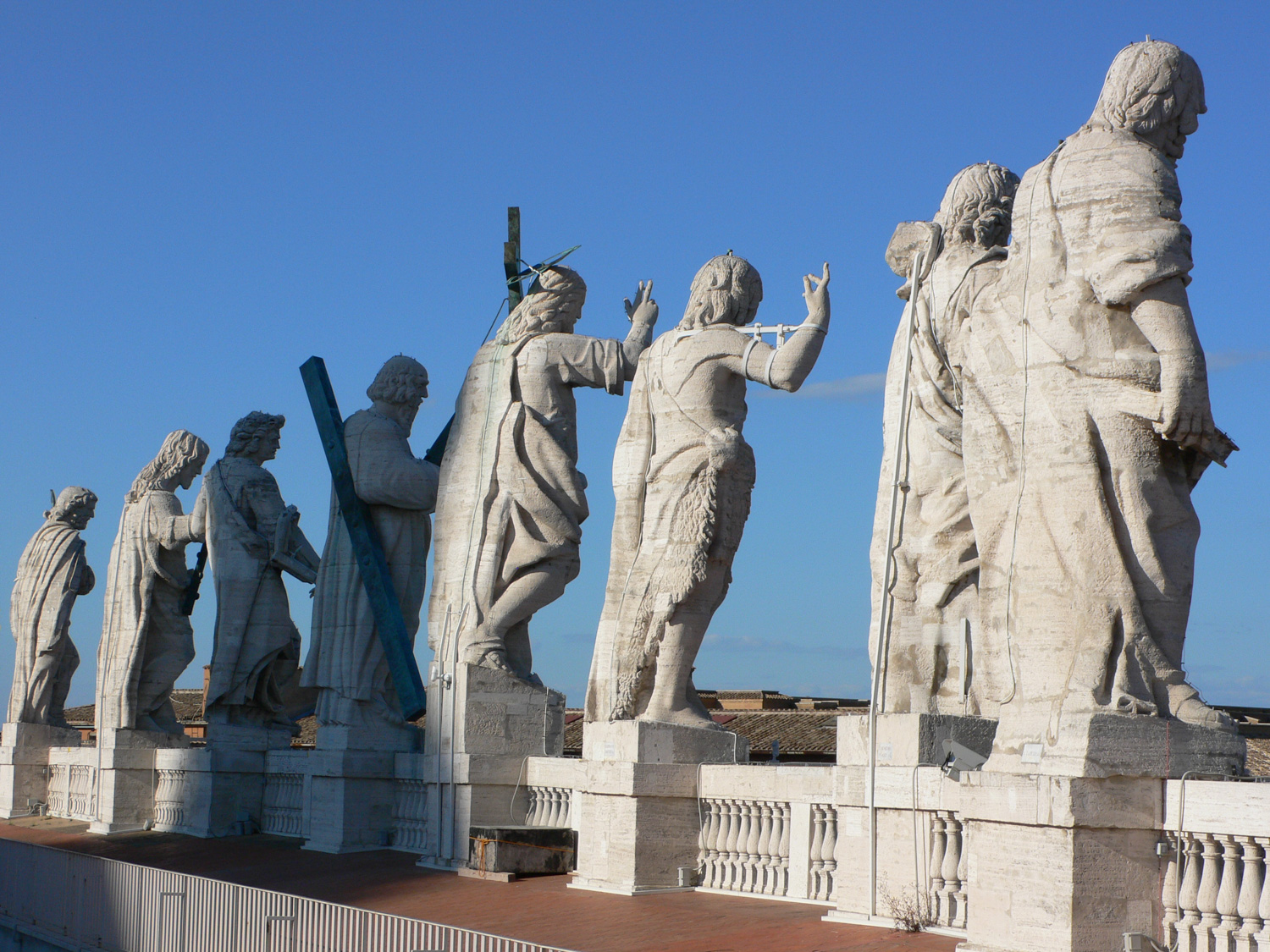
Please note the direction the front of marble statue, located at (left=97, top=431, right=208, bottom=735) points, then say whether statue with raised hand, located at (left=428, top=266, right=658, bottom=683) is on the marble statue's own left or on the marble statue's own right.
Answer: on the marble statue's own right

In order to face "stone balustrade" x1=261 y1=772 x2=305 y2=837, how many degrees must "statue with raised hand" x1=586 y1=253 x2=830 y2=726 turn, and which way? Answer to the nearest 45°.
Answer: approximately 90° to its left

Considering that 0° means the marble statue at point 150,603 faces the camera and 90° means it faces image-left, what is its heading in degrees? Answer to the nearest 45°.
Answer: approximately 270°

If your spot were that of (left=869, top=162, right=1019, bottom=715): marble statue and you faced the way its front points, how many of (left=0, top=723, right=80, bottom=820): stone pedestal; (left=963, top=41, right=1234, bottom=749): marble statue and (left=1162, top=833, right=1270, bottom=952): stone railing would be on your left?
1

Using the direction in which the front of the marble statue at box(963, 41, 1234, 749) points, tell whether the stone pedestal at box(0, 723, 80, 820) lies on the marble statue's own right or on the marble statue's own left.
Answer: on the marble statue's own left

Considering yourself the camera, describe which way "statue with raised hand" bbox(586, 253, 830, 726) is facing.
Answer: facing away from the viewer and to the right of the viewer

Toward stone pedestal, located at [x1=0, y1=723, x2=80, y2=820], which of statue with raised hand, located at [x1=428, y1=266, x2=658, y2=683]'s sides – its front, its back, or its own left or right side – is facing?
left

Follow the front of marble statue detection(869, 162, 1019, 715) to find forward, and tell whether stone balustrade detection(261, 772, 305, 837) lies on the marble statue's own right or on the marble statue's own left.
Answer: on the marble statue's own left

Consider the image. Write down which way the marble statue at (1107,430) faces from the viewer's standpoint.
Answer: facing away from the viewer and to the right of the viewer

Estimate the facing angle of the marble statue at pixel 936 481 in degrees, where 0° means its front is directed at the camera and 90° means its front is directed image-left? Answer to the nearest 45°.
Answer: approximately 225°

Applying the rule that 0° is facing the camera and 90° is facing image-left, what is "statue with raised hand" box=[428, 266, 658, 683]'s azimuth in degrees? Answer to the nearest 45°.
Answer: approximately 225°

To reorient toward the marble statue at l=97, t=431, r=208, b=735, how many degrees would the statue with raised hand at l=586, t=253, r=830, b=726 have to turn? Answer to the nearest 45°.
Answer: approximately 90° to its left
